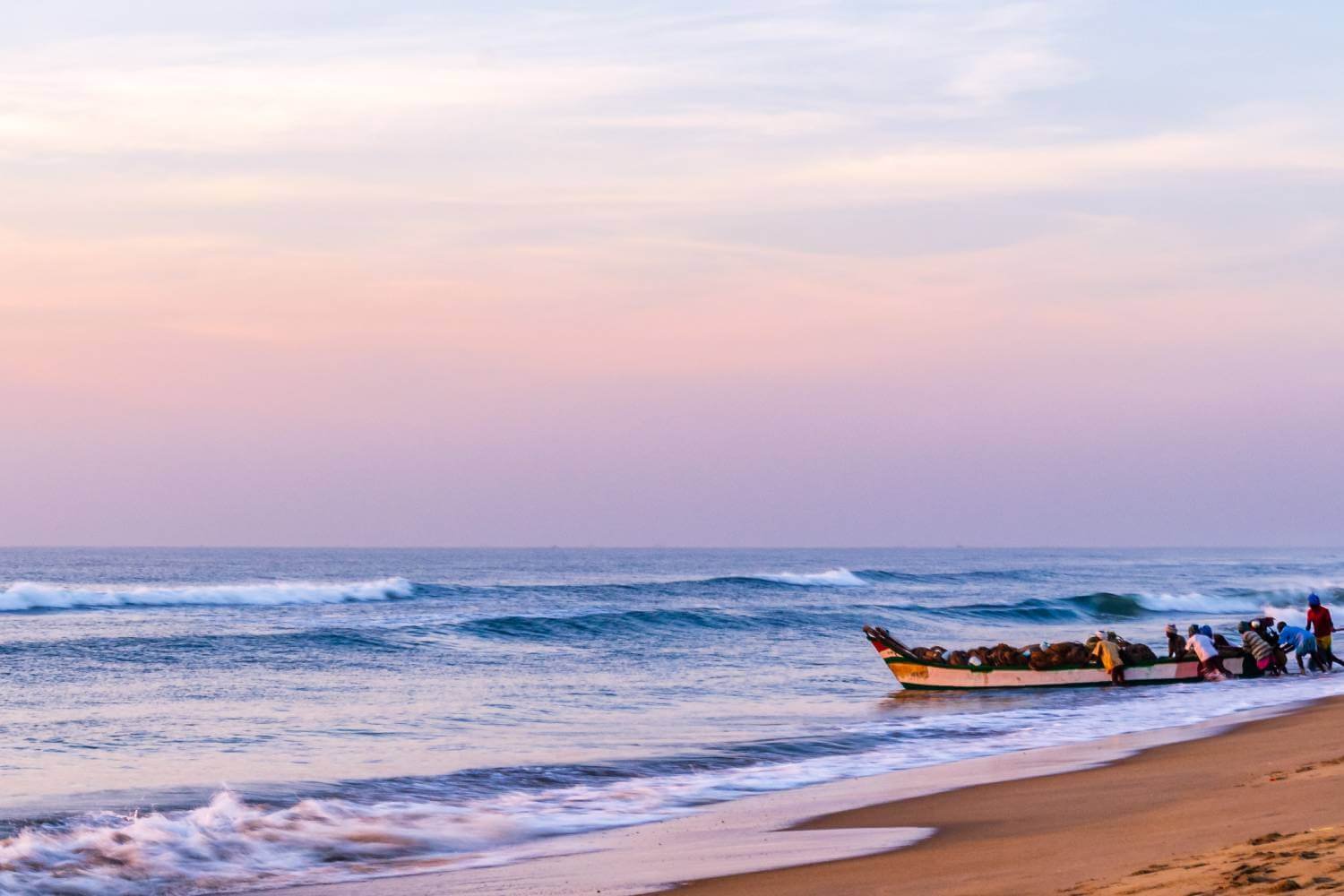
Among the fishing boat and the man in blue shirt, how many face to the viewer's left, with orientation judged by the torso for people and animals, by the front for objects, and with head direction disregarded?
2

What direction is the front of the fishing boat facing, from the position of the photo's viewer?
facing to the left of the viewer

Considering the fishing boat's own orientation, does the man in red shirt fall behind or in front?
behind

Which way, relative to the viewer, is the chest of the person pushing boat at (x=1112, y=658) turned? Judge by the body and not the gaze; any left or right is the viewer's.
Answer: facing away from the viewer and to the left of the viewer

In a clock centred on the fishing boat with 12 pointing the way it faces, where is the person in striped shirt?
The person in striped shirt is roughly at 5 o'clock from the fishing boat.

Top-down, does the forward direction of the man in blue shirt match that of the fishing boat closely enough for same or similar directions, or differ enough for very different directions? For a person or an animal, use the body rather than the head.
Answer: same or similar directions

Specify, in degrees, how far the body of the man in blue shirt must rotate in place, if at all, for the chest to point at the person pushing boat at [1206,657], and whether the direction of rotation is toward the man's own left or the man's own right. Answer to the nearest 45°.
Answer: approximately 45° to the man's own left

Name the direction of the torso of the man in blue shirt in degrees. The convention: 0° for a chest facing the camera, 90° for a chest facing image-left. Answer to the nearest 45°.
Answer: approximately 90°
